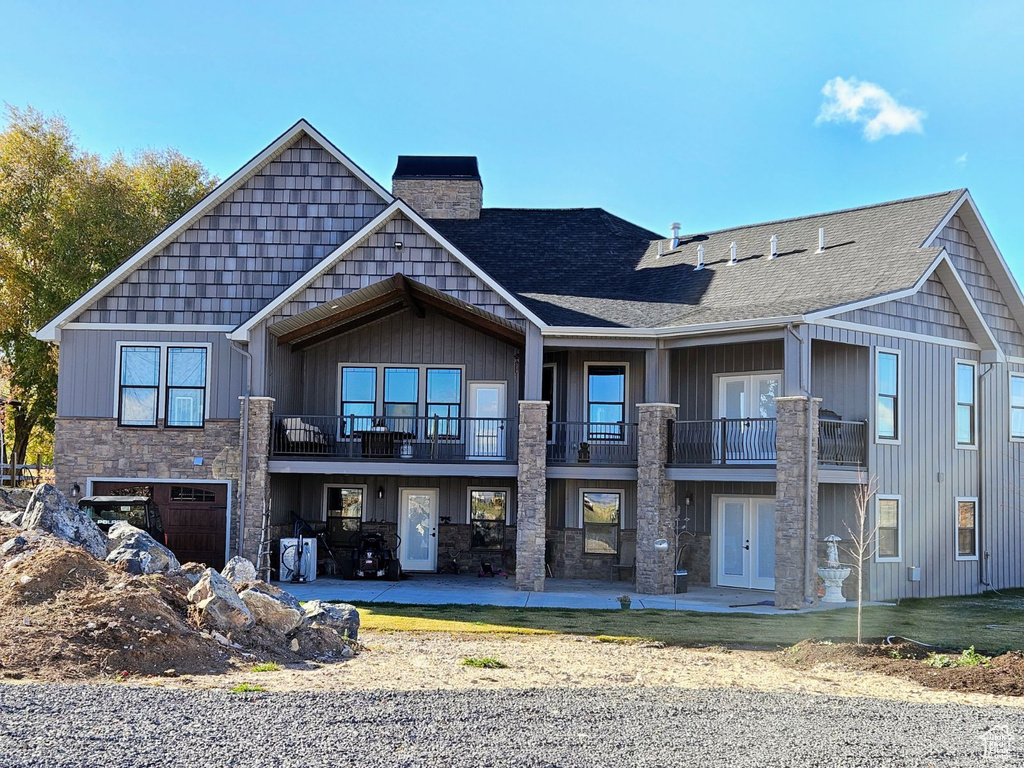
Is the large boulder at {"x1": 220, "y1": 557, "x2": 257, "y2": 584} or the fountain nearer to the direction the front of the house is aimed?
the large boulder

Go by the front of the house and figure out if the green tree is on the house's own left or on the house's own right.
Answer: on the house's own right

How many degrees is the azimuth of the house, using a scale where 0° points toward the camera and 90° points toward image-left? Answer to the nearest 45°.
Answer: approximately 0°

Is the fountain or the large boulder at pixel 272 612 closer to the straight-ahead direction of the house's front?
the large boulder

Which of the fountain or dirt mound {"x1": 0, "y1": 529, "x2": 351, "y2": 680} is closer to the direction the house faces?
the dirt mound

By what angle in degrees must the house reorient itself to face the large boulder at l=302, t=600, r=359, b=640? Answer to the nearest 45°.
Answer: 0° — it already faces it

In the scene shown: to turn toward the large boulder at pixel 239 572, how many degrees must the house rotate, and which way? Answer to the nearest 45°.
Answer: approximately 45° to its right
